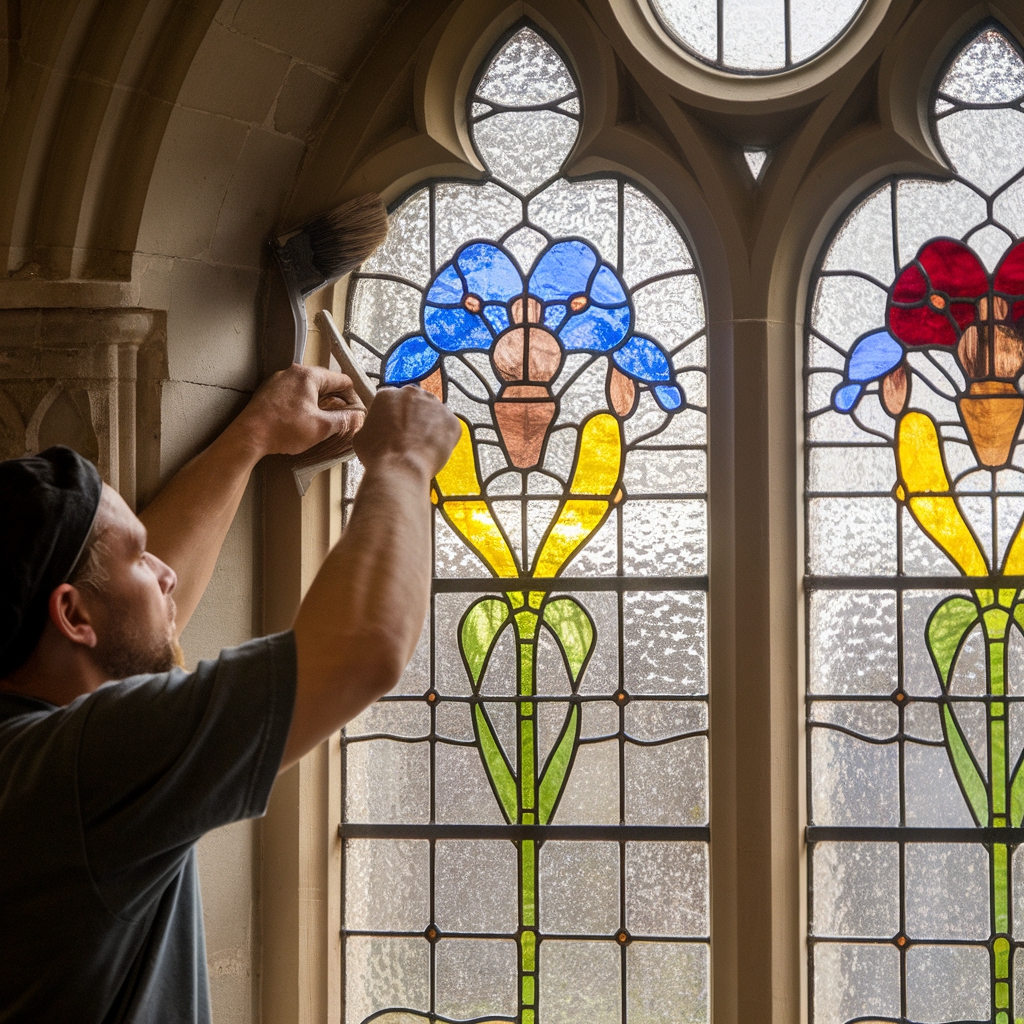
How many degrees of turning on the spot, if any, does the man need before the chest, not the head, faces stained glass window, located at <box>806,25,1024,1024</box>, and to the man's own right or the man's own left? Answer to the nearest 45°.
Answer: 0° — they already face it

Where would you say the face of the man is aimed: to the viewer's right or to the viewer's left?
to the viewer's right

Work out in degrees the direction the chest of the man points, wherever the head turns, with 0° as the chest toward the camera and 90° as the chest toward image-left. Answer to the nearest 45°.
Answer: approximately 225°
